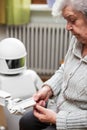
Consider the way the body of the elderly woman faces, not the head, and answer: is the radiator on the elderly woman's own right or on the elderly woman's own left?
on the elderly woman's own right

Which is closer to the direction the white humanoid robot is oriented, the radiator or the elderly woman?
the elderly woman

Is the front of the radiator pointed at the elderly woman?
yes

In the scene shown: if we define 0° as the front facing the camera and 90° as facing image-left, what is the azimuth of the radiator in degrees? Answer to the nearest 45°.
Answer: approximately 0°

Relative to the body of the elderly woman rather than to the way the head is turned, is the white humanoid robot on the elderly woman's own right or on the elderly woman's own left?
on the elderly woman's own right

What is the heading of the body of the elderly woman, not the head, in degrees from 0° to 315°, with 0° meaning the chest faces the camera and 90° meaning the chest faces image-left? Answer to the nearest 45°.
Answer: approximately 45°

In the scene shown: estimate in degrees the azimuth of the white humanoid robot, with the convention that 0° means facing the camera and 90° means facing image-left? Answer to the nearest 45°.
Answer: approximately 315°

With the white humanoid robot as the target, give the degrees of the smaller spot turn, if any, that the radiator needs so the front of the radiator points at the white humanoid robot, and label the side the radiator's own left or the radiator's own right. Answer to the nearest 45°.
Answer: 0° — it already faces it

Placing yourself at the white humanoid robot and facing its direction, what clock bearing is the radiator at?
The radiator is roughly at 8 o'clock from the white humanoid robot.
